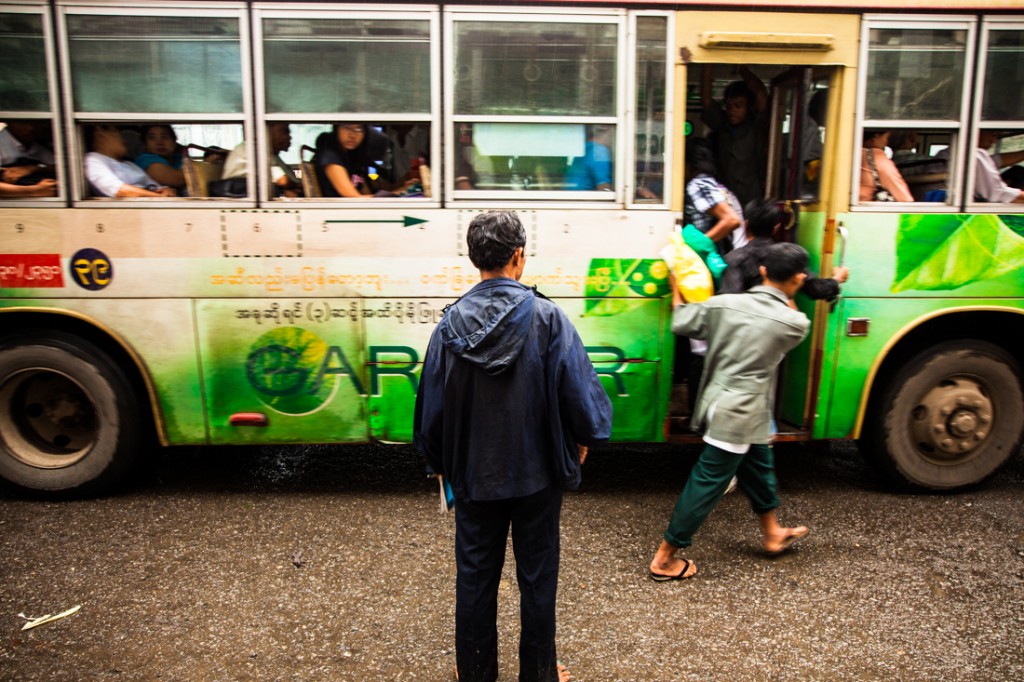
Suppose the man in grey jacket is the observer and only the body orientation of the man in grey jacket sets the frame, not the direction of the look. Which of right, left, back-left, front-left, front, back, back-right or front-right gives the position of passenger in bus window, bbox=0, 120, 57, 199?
back-left

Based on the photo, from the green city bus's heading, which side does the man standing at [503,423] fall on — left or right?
on its right

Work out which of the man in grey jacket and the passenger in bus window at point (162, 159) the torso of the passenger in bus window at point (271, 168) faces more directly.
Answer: the man in grey jacket

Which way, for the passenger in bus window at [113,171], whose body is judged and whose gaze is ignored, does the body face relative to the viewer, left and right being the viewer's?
facing to the right of the viewer

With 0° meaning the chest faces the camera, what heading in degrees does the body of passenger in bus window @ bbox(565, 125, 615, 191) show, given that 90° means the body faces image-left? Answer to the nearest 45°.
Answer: approximately 270°

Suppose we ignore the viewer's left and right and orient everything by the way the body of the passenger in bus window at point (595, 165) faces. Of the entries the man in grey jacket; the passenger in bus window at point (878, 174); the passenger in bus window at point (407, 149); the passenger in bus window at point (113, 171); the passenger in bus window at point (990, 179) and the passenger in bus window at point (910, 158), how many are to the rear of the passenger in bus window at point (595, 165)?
2

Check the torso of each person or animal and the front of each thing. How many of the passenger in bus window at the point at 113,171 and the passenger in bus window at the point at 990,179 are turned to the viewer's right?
2

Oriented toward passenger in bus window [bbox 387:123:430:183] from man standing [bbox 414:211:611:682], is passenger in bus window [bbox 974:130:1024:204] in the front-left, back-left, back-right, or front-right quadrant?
front-right

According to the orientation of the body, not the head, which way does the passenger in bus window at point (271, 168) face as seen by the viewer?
to the viewer's right

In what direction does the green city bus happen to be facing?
to the viewer's right

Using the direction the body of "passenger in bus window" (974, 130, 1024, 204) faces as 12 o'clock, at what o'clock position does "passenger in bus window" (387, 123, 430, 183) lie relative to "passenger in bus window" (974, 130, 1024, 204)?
"passenger in bus window" (387, 123, 430, 183) is roughly at 5 o'clock from "passenger in bus window" (974, 130, 1024, 204).

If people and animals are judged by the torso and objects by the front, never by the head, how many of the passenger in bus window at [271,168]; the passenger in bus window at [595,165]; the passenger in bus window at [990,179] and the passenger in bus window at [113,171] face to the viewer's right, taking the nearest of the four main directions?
4

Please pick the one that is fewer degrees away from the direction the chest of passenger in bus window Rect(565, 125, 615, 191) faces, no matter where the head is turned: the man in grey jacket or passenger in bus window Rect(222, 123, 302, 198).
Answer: the man in grey jacket

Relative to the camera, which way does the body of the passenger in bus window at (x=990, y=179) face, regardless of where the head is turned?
to the viewer's right

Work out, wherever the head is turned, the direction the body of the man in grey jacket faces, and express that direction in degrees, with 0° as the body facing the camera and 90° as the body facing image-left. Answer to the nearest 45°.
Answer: approximately 225°
